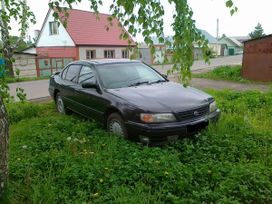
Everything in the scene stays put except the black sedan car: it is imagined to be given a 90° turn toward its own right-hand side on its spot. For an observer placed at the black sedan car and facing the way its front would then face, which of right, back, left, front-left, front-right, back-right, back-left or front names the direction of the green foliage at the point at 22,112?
right

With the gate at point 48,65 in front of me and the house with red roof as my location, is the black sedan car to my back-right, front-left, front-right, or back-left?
front-left

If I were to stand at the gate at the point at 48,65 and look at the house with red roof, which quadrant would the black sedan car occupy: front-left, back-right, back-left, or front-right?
back-right

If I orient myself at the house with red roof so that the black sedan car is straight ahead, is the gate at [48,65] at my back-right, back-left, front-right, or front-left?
front-right

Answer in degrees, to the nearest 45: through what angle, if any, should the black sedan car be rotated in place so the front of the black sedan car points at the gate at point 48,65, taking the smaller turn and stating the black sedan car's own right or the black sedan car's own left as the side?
approximately 135° to the black sedan car's own left

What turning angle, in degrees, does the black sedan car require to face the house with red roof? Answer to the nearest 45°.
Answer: approximately 135° to its left

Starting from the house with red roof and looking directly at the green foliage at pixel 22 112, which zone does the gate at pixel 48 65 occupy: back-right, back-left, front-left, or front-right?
front-right
